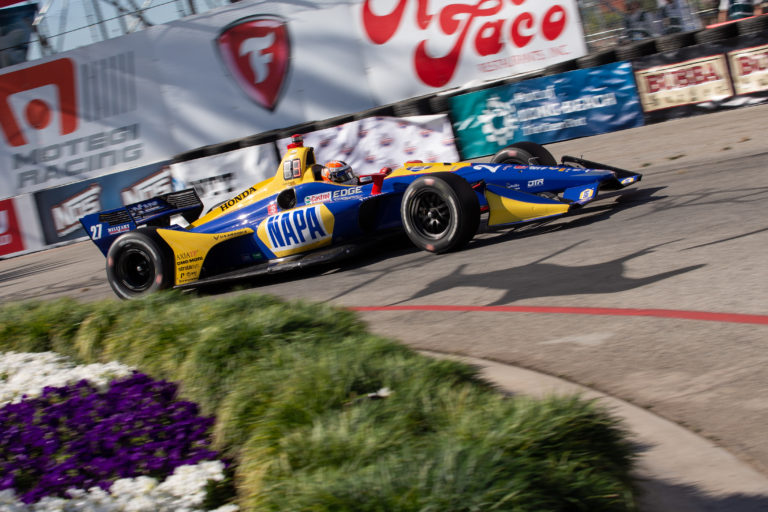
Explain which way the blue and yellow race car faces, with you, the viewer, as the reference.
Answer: facing the viewer and to the right of the viewer

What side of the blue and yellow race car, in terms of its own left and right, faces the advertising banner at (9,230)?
back

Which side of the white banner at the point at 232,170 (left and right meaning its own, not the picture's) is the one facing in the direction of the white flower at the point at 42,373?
front

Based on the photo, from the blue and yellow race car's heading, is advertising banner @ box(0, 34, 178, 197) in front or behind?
behind

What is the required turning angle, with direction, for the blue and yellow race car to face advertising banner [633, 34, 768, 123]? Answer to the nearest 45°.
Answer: approximately 90° to its left

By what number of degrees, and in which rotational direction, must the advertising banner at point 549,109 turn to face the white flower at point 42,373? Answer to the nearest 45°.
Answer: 0° — it already faces it

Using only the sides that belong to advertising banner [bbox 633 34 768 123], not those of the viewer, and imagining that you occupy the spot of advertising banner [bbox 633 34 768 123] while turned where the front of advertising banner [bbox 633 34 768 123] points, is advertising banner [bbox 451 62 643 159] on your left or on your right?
on your right

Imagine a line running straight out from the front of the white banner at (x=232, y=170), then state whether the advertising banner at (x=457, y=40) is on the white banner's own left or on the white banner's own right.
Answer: on the white banner's own left

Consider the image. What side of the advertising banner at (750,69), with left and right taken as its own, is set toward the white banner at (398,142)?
right

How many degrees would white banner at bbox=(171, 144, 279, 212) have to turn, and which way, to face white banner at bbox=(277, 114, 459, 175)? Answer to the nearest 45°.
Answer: approximately 45° to its left

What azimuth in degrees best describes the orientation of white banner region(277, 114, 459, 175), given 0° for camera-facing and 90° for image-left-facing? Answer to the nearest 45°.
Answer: approximately 0°
